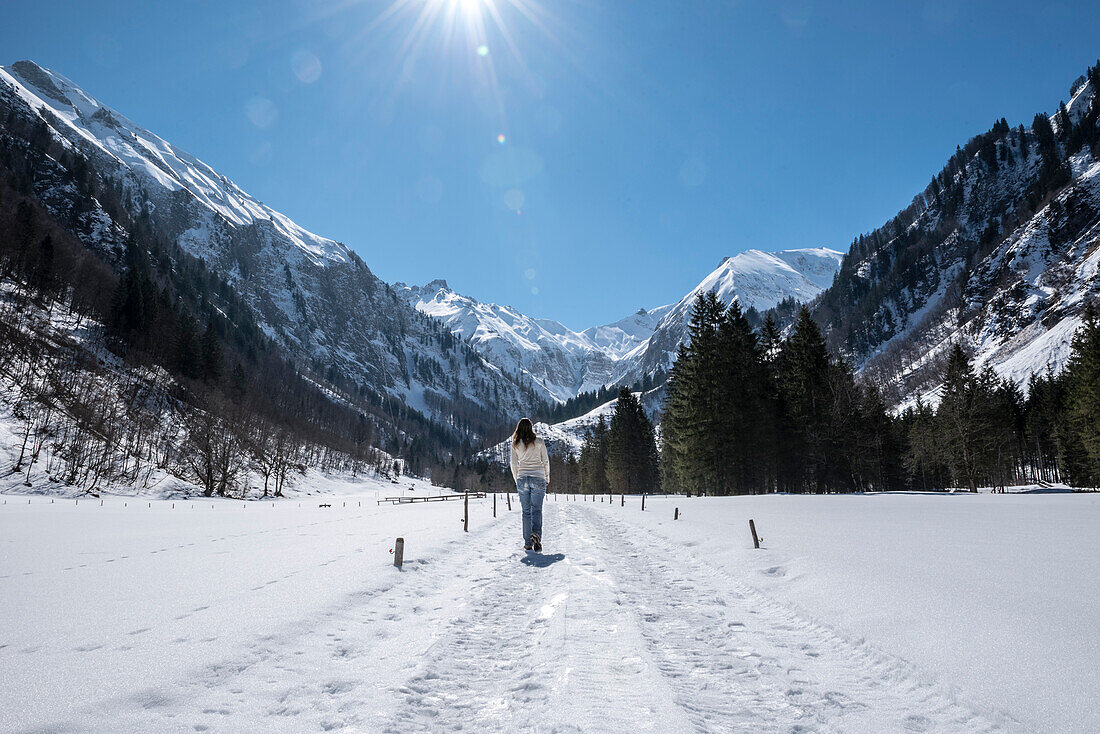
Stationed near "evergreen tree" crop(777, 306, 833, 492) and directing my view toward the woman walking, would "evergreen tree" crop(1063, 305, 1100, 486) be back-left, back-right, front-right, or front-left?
back-left

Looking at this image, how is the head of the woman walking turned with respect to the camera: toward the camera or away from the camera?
away from the camera

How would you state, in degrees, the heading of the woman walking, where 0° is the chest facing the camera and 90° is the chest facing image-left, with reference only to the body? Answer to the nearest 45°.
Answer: approximately 180°

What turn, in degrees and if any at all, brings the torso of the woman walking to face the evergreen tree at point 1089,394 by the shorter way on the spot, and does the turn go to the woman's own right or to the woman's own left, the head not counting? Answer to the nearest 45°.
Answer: approximately 45° to the woman's own right

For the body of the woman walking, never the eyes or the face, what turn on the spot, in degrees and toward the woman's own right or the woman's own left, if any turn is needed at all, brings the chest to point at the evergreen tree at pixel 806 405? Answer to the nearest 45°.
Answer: approximately 45° to the woman's own right
